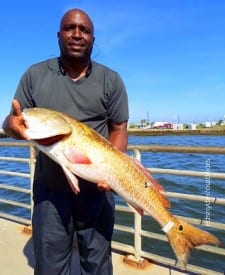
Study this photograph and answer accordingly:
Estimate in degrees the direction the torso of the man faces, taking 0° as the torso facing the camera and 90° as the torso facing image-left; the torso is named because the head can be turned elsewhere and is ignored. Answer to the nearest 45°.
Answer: approximately 0°
